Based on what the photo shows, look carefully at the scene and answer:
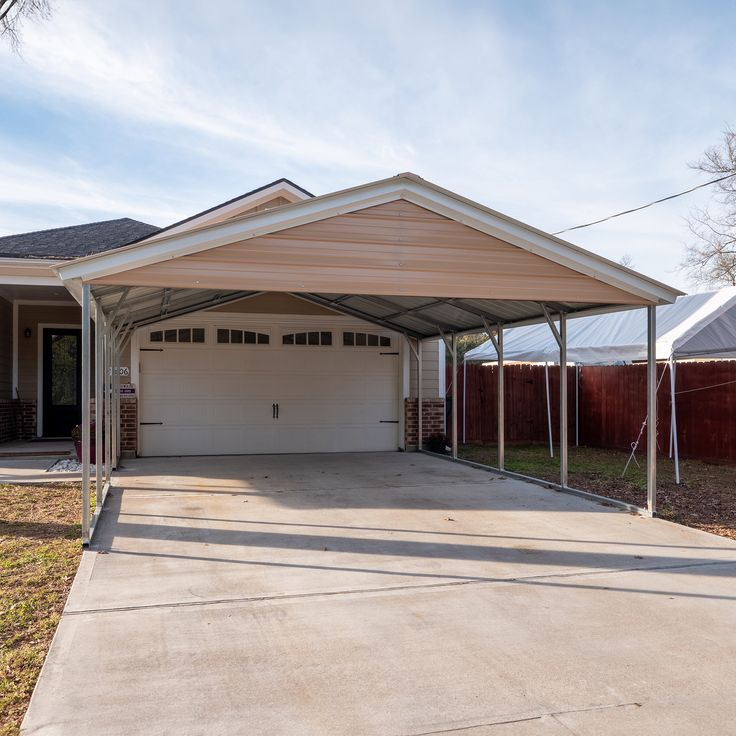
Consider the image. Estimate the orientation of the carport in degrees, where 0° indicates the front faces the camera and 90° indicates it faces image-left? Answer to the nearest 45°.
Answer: approximately 0°

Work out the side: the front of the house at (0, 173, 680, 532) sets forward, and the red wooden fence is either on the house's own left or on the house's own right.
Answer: on the house's own left

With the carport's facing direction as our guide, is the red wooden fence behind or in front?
behind

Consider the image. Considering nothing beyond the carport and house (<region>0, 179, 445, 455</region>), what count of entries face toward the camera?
2

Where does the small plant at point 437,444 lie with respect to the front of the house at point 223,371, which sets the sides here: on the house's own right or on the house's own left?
on the house's own left

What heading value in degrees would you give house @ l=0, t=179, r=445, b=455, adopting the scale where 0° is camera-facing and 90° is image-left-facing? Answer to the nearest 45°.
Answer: approximately 0°

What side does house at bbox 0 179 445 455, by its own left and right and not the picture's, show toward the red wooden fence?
left
